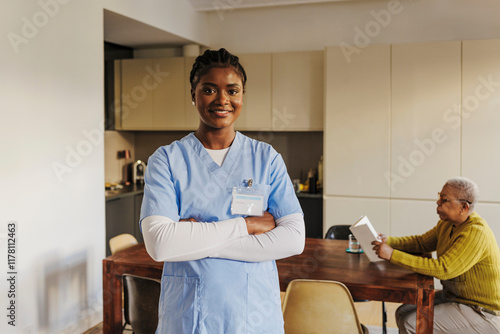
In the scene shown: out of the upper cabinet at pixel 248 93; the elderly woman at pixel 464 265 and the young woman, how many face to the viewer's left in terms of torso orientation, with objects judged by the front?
1

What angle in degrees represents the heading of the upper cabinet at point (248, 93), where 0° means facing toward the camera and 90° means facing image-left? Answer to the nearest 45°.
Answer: approximately 0°

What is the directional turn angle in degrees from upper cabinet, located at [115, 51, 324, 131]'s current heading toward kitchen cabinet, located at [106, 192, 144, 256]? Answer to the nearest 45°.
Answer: approximately 90° to its right

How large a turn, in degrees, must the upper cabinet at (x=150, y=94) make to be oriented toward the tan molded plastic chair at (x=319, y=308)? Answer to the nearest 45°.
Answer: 0° — it already faces it

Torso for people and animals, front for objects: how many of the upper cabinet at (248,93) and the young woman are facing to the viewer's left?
0

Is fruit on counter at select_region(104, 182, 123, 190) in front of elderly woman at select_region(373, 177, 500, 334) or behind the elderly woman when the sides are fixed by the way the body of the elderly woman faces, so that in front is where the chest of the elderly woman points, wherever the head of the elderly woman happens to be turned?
in front

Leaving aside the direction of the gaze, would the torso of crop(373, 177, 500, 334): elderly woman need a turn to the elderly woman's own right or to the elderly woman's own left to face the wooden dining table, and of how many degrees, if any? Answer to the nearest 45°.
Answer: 0° — they already face it

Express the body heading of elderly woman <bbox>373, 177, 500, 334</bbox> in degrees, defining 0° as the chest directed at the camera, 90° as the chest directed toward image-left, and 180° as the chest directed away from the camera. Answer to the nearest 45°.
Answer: approximately 90°

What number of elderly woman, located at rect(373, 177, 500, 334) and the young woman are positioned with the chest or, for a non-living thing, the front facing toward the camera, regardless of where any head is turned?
1

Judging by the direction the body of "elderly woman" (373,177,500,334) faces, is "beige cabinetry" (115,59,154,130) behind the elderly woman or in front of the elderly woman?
in front
